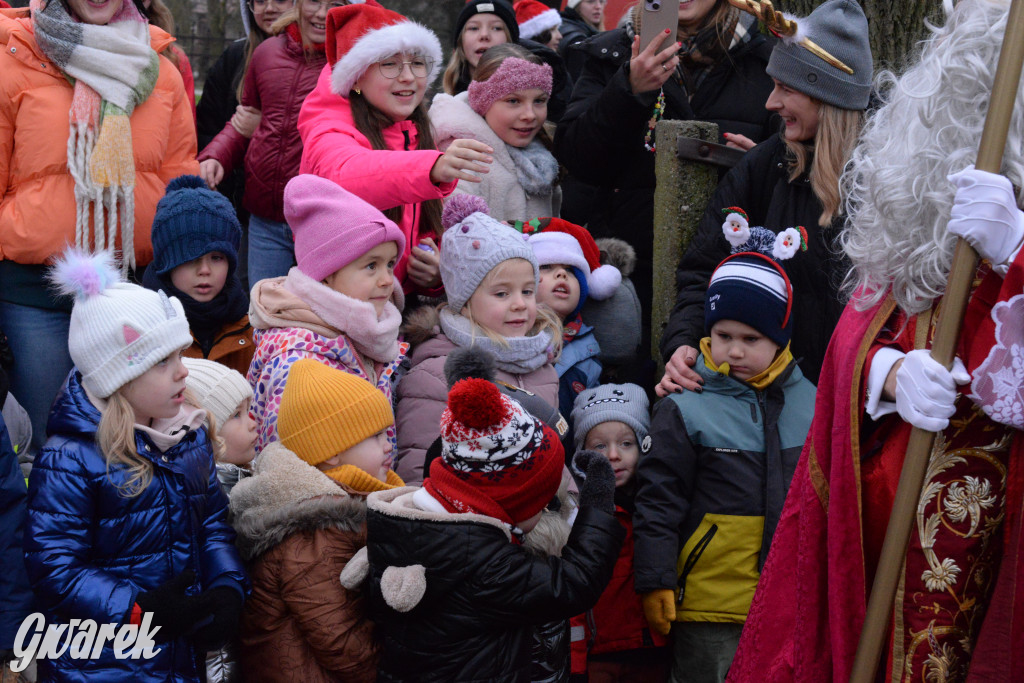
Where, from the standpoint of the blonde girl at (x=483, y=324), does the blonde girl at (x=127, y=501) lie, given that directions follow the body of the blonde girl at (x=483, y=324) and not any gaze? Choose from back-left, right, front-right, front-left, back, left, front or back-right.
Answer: right

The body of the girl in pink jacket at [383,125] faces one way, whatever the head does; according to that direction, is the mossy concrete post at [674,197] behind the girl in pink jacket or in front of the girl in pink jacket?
in front

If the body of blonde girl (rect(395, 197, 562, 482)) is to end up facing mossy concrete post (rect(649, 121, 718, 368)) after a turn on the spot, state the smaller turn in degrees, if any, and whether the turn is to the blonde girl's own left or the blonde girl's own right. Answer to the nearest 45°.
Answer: approximately 90° to the blonde girl's own left

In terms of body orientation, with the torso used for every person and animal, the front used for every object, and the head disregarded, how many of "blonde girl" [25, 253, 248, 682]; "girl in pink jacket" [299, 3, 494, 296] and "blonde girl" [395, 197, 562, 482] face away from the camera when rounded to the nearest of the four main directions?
0

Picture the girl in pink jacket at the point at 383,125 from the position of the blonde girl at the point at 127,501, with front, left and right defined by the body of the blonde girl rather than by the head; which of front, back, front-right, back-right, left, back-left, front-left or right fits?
left

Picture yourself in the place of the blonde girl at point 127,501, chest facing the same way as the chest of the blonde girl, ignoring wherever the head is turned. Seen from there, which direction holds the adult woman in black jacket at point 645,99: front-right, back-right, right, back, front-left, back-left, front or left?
left

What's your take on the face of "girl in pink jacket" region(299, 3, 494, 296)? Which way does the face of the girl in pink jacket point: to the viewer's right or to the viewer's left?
to the viewer's right

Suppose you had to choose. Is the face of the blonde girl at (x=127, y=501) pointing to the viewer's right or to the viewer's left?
to the viewer's right

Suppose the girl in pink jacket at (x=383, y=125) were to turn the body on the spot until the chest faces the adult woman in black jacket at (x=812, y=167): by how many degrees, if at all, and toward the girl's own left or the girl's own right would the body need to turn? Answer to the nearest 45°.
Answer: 0° — they already face them

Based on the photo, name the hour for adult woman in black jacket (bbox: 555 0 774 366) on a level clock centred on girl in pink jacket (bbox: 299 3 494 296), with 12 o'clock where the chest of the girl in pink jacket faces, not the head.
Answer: The adult woman in black jacket is roughly at 10 o'clock from the girl in pink jacket.

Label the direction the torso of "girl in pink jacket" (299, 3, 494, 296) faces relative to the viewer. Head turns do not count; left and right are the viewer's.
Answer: facing the viewer and to the right of the viewer

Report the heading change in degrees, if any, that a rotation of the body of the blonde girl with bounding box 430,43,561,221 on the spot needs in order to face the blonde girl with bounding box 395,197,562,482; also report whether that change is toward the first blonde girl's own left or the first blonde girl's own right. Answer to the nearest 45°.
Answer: approximately 45° to the first blonde girl's own right

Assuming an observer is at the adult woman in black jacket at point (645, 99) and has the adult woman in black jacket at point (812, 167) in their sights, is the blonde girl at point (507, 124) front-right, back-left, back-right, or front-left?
back-right
